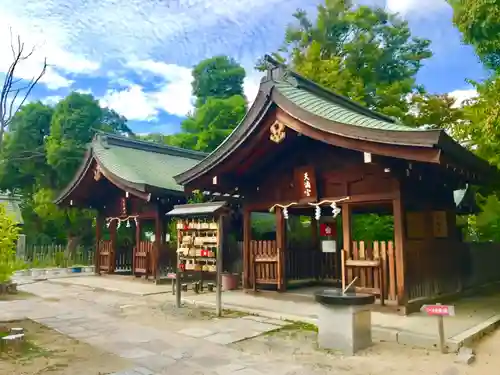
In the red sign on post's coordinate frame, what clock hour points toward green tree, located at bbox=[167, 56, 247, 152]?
The green tree is roughly at 5 o'clock from the red sign on post.

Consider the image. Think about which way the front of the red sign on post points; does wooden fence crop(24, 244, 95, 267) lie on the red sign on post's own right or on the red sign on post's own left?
on the red sign on post's own right

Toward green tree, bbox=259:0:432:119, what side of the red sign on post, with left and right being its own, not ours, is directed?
back

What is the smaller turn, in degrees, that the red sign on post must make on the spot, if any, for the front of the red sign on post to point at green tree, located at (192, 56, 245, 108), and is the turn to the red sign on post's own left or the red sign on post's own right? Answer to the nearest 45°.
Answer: approximately 135° to the red sign on post's own right

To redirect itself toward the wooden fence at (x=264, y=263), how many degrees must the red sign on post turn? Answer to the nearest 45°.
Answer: approximately 135° to its right

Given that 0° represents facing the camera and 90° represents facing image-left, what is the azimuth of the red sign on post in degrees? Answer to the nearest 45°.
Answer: approximately 0°
